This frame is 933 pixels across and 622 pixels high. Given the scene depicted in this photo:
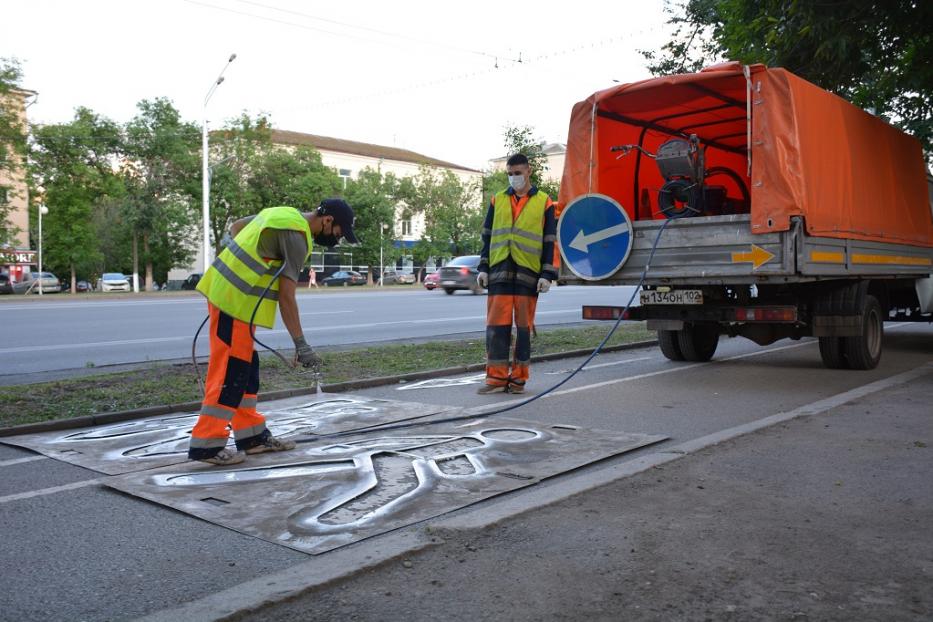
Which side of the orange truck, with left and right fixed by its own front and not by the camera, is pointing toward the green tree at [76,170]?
left

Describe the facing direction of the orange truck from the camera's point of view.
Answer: facing away from the viewer and to the right of the viewer

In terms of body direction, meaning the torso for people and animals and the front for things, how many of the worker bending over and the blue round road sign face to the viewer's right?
1

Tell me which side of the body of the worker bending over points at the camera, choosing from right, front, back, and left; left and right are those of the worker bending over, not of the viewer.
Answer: right

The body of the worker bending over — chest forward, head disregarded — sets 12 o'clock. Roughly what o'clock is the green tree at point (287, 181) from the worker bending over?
The green tree is roughly at 9 o'clock from the worker bending over.

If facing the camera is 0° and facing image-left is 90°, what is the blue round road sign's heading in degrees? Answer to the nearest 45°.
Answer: approximately 0°

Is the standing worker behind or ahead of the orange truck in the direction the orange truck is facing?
behind

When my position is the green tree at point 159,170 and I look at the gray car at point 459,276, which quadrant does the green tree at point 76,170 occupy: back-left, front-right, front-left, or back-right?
back-right

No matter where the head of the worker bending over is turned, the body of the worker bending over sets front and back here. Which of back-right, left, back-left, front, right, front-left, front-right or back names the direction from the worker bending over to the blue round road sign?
front-left

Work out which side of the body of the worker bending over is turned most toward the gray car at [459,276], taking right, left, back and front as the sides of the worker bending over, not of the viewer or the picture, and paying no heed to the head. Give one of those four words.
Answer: left

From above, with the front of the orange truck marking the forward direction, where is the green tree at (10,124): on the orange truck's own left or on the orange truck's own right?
on the orange truck's own left

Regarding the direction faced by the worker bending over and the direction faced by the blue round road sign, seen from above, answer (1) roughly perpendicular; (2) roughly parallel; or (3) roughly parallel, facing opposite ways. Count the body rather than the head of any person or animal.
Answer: roughly perpendicular

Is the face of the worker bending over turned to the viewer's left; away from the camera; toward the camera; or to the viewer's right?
to the viewer's right

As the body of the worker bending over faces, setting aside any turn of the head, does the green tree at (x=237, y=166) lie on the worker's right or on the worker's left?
on the worker's left
